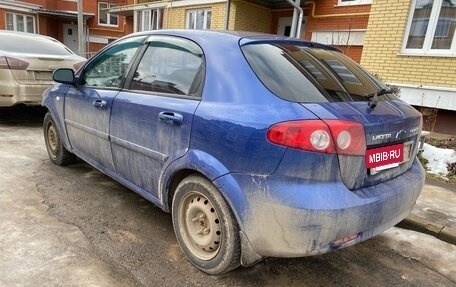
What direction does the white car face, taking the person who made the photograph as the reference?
facing away from the viewer and to the left of the viewer

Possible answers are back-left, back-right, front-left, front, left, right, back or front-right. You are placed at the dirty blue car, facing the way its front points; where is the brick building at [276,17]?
front-right

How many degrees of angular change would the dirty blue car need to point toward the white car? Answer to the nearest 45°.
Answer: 0° — it already faces it

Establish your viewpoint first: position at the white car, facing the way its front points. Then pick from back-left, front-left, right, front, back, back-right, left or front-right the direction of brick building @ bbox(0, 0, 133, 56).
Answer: front-right

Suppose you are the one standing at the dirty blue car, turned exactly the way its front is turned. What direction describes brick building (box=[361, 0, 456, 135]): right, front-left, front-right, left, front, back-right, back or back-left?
right

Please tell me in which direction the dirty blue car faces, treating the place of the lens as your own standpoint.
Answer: facing away from the viewer and to the left of the viewer
